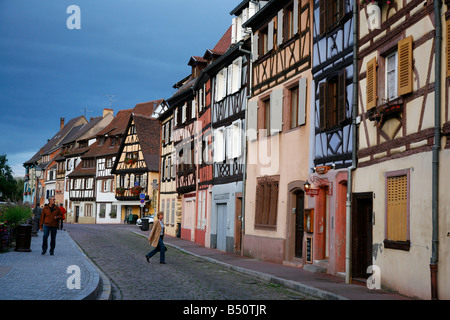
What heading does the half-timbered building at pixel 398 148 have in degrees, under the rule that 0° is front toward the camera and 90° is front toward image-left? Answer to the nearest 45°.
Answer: approximately 45°

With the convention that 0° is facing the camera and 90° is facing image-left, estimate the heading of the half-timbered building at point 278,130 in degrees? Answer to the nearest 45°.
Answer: approximately 45°

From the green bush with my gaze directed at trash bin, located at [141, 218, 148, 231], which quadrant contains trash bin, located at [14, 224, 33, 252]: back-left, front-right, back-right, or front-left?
back-right

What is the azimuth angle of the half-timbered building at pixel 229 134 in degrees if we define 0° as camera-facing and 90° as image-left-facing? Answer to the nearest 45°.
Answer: approximately 45°

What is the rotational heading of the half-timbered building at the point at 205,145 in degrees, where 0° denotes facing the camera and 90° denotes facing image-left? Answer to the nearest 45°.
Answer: approximately 45°

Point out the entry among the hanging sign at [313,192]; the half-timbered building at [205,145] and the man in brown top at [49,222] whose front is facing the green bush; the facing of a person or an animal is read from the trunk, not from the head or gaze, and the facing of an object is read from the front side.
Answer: the half-timbered building

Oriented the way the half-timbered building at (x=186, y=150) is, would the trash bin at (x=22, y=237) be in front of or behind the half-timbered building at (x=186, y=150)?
in front

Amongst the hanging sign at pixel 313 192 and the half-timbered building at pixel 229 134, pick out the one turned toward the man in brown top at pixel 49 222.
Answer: the half-timbered building

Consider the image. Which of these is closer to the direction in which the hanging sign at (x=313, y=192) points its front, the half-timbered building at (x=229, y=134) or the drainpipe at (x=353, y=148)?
the drainpipe

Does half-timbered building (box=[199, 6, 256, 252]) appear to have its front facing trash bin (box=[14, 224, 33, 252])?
yes

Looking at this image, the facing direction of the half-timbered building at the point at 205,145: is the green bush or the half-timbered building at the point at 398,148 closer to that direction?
the green bush
